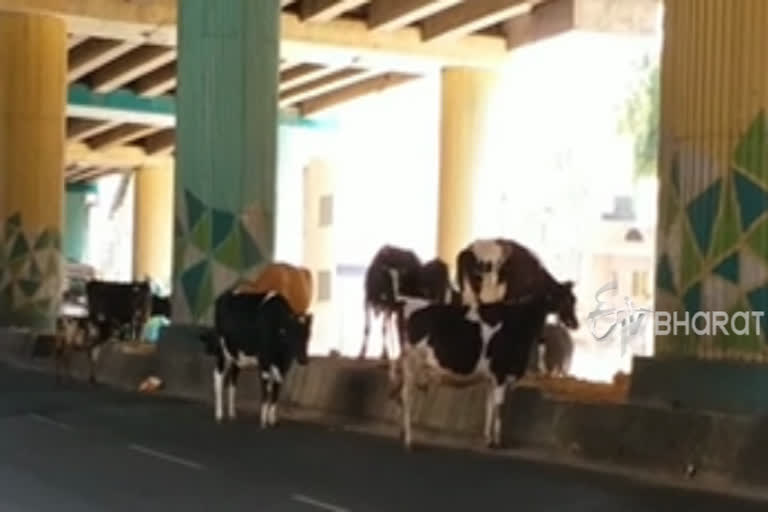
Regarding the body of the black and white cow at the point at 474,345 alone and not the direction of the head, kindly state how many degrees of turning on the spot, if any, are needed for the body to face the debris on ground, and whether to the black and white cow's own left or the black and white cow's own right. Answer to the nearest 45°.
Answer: approximately 135° to the black and white cow's own left

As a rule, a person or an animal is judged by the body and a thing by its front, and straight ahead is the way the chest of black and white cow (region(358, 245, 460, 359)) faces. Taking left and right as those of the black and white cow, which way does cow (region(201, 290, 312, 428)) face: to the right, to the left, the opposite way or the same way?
to the right

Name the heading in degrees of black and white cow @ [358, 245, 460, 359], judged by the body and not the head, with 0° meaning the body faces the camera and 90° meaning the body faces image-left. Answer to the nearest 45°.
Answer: approximately 225°

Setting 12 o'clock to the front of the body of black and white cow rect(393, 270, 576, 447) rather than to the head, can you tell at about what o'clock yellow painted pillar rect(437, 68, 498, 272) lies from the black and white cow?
The yellow painted pillar is roughly at 9 o'clock from the black and white cow.

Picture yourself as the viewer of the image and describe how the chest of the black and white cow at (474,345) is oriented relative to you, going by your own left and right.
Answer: facing to the right of the viewer
